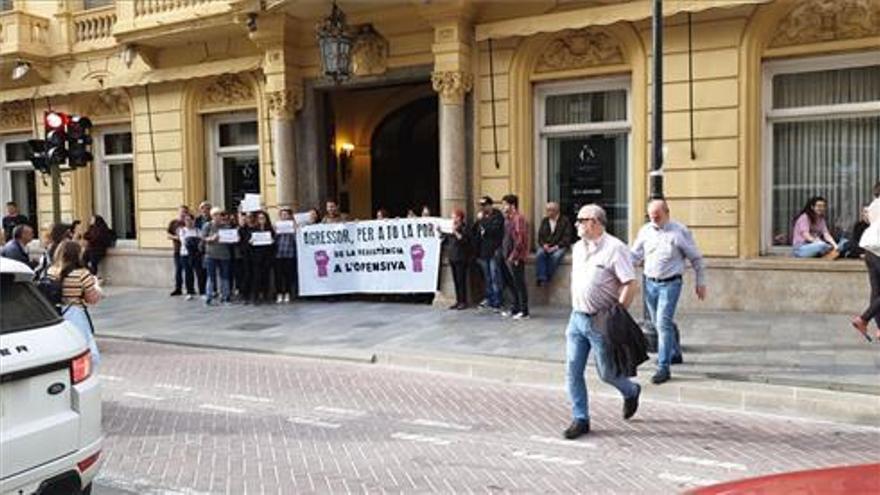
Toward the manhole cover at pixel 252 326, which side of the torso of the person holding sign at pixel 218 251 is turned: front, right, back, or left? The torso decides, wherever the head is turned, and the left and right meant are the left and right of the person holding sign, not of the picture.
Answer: front

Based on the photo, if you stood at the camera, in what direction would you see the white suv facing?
facing away from the viewer and to the left of the viewer

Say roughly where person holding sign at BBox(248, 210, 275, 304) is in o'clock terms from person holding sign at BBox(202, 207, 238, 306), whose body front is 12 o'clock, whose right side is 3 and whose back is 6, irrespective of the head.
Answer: person holding sign at BBox(248, 210, 275, 304) is roughly at 10 o'clock from person holding sign at BBox(202, 207, 238, 306).

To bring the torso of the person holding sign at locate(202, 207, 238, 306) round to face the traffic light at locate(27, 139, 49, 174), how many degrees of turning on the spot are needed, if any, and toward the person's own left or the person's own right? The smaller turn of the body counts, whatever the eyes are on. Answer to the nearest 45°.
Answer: approximately 90° to the person's own right

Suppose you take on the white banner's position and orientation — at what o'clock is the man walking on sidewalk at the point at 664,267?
The man walking on sidewalk is roughly at 11 o'clock from the white banner.

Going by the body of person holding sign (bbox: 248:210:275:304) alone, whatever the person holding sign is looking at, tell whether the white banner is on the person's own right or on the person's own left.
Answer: on the person's own left

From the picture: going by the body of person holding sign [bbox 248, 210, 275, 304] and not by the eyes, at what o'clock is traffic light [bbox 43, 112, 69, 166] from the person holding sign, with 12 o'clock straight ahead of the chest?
The traffic light is roughly at 3 o'clock from the person holding sign.

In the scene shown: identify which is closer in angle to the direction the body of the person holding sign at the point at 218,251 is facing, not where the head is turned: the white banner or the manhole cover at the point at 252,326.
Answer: the manhole cover

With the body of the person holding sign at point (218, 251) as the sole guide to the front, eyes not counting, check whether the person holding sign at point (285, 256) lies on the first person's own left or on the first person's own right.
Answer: on the first person's own left

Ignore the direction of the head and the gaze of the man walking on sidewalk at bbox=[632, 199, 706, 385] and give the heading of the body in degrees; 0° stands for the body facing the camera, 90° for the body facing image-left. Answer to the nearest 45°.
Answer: approximately 45°

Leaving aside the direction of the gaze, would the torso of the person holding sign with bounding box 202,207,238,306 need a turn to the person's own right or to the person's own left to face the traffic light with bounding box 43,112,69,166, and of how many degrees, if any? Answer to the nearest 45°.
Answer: approximately 90° to the person's own right

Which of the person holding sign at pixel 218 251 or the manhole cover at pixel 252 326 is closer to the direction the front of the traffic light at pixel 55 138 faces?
the manhole cover

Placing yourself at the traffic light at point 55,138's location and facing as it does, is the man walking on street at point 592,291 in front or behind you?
in front
